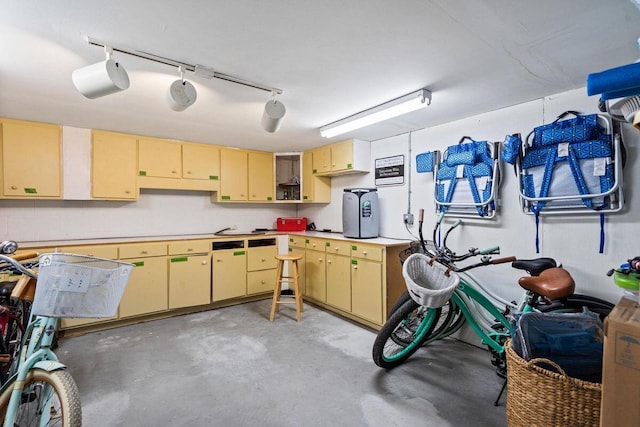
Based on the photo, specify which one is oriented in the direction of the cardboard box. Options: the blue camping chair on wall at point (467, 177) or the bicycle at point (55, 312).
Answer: the bicycle

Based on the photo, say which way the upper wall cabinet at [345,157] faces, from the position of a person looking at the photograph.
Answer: facing the viewer and to the left of the viewer

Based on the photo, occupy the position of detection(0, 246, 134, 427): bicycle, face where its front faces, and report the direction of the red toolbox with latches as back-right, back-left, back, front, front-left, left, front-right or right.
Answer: left

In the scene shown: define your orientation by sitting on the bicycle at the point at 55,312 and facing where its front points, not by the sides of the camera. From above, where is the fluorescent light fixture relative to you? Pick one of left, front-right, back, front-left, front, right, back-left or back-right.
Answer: front-left

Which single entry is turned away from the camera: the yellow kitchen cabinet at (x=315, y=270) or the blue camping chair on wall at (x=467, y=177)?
the blue camping chair on wall

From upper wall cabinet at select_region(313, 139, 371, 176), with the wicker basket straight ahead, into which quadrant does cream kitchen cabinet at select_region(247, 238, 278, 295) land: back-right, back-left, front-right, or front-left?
back-right

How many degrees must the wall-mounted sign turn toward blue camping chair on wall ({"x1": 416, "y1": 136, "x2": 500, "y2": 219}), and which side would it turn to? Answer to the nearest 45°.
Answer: approximately 90° to its left

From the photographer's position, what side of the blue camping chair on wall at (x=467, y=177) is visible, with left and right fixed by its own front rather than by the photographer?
back

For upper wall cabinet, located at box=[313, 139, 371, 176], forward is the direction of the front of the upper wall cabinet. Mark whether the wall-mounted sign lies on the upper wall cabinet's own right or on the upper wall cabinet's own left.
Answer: on the upper wall cabinet's own left

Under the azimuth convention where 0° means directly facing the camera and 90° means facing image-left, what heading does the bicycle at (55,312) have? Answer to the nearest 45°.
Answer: approximately 315°

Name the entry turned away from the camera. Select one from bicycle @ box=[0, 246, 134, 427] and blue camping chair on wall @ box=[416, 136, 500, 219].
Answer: the blue camping chair on wall

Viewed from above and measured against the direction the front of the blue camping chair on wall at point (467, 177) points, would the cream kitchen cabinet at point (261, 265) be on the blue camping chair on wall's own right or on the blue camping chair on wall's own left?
on the blue camping chair on wall's own left
